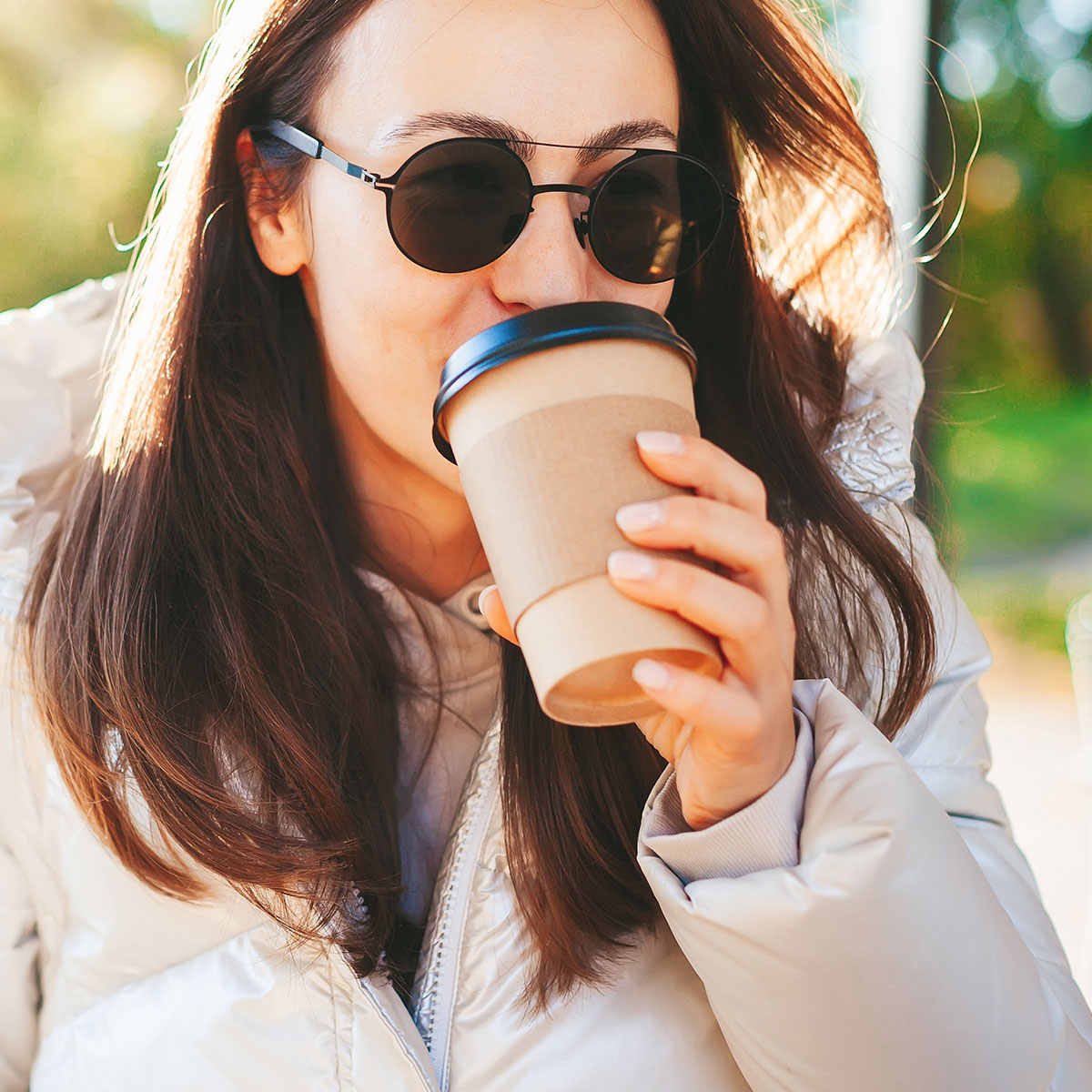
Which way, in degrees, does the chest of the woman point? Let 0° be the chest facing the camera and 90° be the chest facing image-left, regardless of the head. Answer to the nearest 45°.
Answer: approximately 0°

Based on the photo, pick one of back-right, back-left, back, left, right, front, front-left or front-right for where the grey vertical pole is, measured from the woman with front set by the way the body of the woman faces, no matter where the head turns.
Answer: back-left
